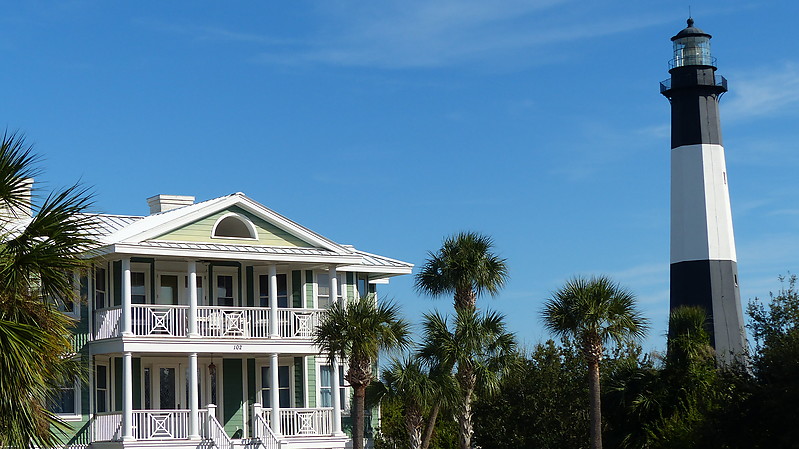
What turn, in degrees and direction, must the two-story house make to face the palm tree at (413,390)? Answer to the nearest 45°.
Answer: approximately 45° to its left

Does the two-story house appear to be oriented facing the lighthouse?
no

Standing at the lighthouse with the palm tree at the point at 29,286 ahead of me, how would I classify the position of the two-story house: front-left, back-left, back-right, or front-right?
front-right

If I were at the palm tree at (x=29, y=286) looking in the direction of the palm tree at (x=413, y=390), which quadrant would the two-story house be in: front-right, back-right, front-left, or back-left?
front-left

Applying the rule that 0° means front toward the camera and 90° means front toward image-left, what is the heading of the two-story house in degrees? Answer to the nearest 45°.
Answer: approximately 315°

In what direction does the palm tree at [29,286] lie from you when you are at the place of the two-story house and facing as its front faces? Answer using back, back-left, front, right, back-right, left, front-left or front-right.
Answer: front-right

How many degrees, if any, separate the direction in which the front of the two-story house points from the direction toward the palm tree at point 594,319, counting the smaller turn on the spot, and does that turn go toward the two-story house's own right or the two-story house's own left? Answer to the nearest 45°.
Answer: approximately 45° to the two-story house's own left

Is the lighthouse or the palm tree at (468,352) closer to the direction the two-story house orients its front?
the palm tree
